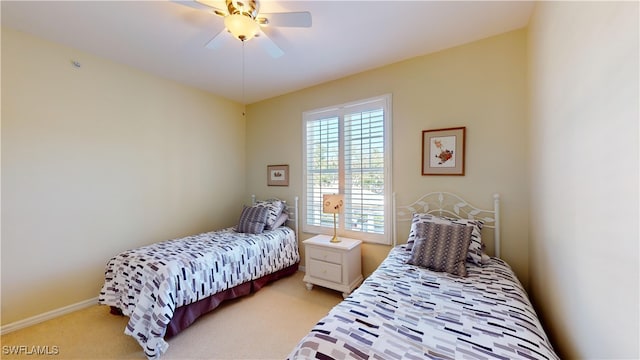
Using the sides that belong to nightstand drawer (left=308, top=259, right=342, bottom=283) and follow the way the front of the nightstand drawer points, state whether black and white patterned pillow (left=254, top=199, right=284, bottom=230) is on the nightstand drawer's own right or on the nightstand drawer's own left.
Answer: on the nightstand drawer's own right

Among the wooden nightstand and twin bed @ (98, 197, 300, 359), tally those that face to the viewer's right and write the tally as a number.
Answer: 0

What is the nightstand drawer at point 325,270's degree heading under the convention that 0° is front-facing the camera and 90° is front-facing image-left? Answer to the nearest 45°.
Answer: approximately 45°

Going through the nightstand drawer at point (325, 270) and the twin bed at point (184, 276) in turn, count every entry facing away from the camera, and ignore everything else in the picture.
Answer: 0

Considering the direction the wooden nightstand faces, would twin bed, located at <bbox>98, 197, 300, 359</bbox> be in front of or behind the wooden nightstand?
in front

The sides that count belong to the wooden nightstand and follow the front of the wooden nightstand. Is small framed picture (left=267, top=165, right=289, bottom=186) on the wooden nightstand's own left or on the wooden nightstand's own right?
on the wooden nightstand's own right

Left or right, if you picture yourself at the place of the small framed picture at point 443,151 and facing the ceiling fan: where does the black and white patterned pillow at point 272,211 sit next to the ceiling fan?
right

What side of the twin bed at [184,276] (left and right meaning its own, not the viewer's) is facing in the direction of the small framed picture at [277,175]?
back

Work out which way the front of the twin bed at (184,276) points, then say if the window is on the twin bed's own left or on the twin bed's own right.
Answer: on the twin bed's own left
